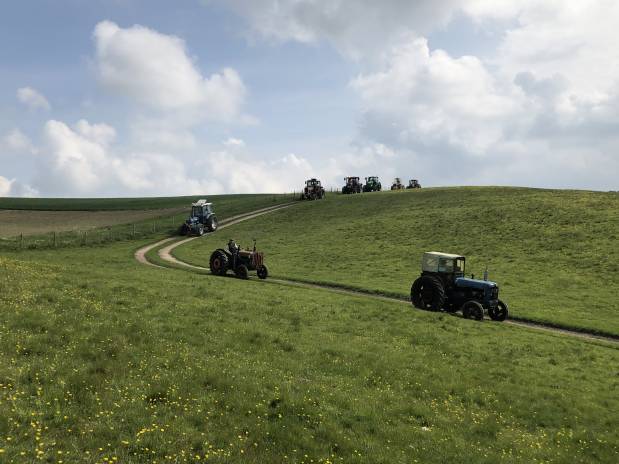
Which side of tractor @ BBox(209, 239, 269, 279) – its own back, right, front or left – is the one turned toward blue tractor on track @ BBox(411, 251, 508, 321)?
front

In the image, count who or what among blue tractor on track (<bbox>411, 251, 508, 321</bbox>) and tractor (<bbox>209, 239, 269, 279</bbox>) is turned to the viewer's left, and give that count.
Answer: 0

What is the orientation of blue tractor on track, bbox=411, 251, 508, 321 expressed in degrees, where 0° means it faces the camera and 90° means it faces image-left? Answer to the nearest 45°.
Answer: approximately 315°

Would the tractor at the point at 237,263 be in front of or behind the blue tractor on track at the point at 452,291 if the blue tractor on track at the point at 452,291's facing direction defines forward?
behind
